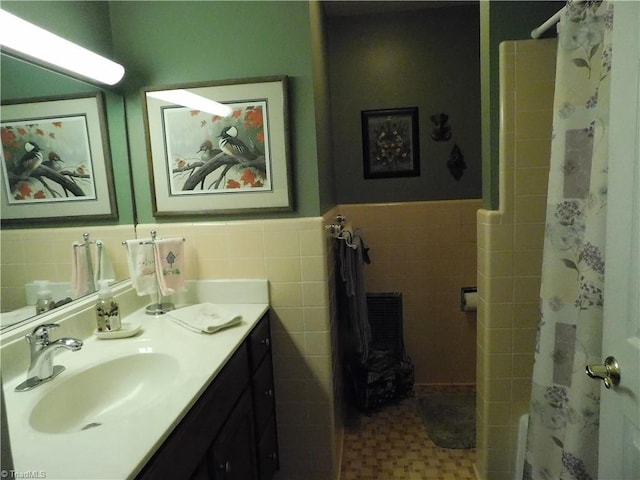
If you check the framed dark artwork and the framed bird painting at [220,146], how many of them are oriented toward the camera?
2

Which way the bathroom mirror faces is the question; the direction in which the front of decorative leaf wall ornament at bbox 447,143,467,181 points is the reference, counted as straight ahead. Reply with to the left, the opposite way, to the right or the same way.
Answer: to the left

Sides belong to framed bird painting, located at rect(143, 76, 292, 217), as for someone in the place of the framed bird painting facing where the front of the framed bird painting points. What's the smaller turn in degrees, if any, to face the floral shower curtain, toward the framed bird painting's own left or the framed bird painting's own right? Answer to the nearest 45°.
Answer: approximately 45° to the framed bird painting's own left

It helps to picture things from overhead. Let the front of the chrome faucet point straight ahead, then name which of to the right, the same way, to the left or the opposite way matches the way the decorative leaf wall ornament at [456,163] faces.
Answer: to the right

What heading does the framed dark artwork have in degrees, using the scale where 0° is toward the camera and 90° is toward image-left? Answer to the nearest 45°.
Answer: approximately 0°

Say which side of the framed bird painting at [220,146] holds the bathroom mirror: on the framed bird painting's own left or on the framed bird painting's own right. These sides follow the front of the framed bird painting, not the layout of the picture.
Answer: on the framed bird painting's own right

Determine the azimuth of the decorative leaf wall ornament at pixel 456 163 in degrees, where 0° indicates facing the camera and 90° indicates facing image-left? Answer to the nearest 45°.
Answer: approximately 0°

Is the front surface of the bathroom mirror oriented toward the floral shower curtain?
yes
